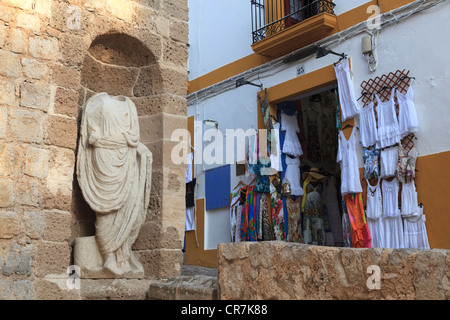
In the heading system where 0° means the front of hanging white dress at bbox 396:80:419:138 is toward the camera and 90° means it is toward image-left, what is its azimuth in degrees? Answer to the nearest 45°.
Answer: approximately 45°

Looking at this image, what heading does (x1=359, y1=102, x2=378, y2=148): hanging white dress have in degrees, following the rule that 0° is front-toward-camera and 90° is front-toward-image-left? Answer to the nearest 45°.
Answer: approximately 45°

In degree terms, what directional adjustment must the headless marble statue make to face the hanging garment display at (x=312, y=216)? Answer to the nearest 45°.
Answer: approximately 135° to its left

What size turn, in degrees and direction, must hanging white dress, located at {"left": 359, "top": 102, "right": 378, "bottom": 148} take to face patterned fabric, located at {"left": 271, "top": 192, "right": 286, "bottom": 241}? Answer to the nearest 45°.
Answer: approximately 90° to its right

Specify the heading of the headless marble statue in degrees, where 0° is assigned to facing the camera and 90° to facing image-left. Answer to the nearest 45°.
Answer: approximately 0°
